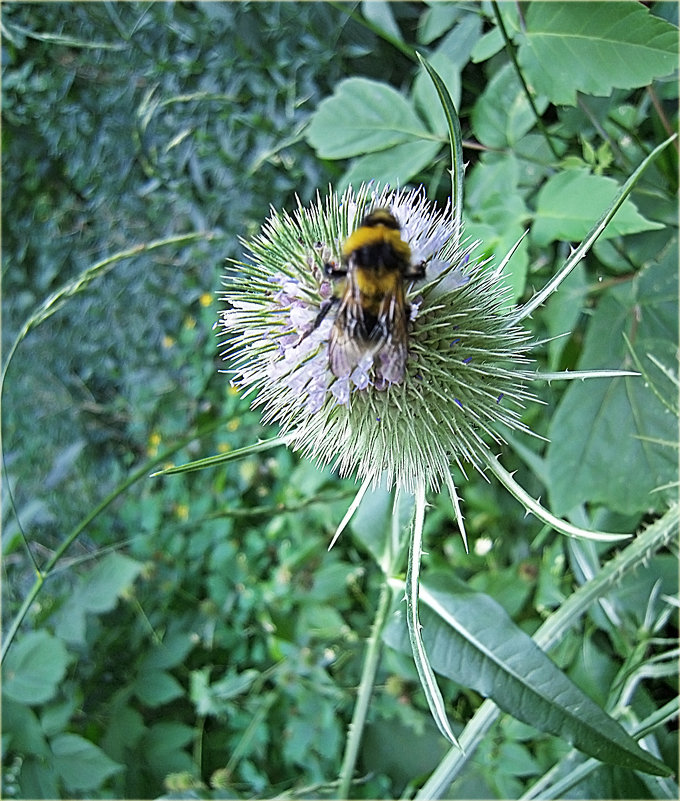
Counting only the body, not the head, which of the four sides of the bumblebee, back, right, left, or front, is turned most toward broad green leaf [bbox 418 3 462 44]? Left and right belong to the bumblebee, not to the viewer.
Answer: front

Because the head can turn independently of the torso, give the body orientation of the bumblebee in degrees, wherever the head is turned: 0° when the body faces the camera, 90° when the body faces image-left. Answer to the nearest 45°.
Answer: approximately 180°
